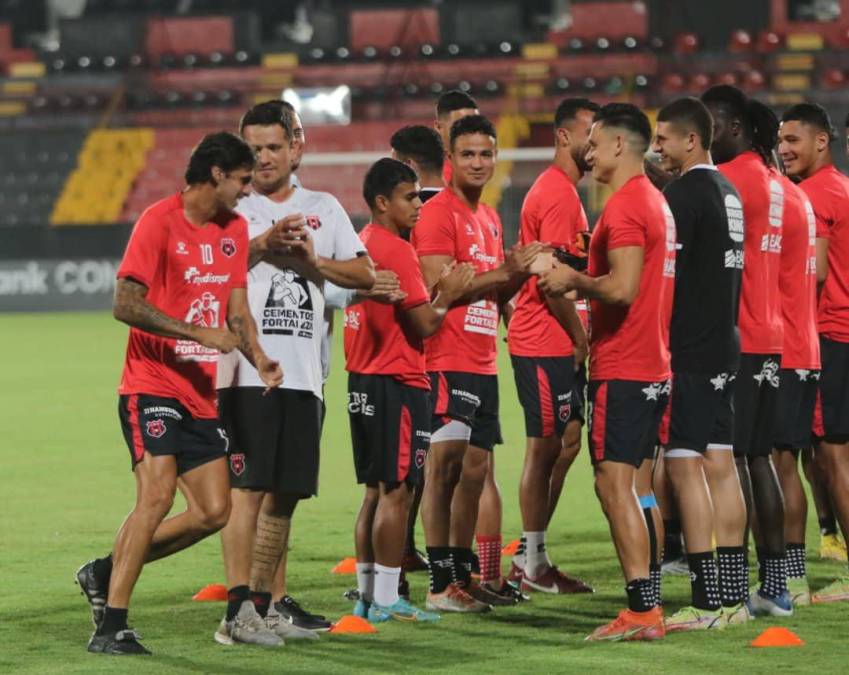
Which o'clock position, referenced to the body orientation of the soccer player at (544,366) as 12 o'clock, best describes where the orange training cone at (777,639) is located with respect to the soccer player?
The orange training cone is roughly at 2 o'clock from the soccer player.

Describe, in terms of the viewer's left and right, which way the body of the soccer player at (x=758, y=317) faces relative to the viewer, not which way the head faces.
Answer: facing away from the viewer and to the left of the viewer

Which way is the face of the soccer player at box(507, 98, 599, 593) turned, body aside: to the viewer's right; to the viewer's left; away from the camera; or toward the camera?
to the viewer's right

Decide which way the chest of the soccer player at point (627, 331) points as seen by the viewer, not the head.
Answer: to the viewer's left

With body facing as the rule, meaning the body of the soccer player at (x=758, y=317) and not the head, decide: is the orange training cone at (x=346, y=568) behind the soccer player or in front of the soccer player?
in front

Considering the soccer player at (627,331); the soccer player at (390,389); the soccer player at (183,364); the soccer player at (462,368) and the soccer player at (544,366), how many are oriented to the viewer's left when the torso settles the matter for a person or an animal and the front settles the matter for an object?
1

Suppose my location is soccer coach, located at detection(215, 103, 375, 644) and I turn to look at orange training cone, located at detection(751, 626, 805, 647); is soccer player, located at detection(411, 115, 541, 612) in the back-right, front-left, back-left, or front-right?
front-left

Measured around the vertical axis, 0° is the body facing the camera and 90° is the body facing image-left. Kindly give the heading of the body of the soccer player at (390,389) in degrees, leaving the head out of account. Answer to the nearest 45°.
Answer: approximately 270°

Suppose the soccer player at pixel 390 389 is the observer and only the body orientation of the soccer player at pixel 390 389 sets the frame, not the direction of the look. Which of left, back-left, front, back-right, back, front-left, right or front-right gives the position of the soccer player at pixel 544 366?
front-left

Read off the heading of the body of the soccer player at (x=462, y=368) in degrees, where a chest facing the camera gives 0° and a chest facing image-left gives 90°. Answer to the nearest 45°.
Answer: approximately 315°

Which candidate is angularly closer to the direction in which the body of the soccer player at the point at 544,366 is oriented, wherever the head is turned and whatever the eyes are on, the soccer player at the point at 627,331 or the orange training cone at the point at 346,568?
the soccer player

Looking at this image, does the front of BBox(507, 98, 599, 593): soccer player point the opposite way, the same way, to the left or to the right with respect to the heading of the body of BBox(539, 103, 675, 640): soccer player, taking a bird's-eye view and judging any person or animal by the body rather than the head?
the opposite way

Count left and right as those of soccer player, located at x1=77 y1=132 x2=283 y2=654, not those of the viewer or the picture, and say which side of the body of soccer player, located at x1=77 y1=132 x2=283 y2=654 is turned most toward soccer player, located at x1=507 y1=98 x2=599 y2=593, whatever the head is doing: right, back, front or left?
left

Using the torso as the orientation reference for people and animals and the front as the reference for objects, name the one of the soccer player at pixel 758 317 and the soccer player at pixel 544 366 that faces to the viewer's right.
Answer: the soccer player at pixel 544 366
